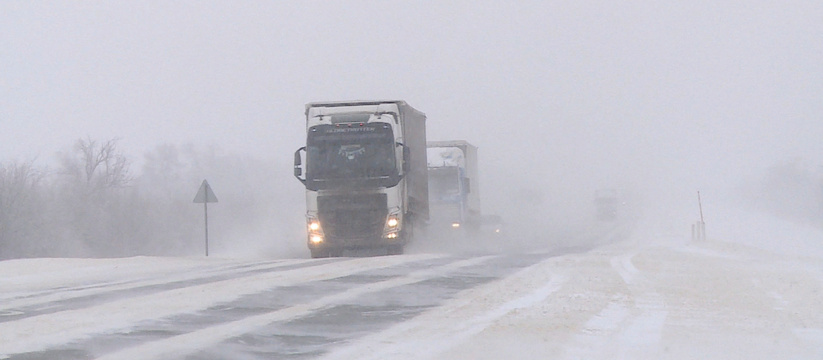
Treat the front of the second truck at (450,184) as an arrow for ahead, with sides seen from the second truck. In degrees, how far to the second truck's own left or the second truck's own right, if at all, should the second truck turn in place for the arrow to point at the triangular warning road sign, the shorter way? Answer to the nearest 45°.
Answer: approximately 45° to the second truck's own right

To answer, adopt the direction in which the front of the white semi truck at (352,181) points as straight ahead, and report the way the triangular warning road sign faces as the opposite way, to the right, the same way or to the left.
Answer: the opposite way

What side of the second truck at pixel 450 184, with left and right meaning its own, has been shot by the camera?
front

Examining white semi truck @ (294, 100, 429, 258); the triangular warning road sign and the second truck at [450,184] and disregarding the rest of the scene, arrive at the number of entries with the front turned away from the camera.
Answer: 1

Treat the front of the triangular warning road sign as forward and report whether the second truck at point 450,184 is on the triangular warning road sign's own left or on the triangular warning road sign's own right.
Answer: on the triangular warning road sign's own right

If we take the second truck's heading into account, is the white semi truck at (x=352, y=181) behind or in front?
in front

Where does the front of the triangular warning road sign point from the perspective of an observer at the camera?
facing away from the viewer

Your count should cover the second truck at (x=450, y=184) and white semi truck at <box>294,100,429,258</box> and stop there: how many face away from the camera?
0

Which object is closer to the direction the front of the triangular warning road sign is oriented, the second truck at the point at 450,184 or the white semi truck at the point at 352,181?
the second truck

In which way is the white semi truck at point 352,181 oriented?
toward the camera

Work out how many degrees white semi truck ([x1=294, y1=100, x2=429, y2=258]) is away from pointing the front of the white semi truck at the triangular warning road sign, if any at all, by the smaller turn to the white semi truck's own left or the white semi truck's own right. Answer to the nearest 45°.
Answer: approximately 135° to the white semi truck's own right
